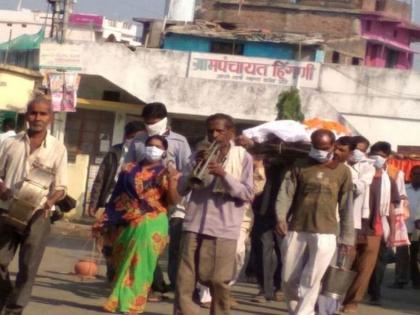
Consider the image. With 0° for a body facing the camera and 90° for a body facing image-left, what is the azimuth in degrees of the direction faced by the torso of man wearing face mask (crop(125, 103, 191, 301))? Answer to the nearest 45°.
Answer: approximately 0°

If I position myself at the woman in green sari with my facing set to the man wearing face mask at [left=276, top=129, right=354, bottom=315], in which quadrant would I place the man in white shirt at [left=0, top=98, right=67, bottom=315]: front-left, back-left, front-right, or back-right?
back-right

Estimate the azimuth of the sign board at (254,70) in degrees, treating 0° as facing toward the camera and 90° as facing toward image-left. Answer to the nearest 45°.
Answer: approximately 0°

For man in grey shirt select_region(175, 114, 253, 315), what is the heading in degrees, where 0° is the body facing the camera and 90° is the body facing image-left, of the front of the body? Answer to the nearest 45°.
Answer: approximately 45°

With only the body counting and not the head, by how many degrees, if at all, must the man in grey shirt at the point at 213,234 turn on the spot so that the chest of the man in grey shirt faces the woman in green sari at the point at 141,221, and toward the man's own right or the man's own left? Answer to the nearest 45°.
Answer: approximately 90° to the man's own right

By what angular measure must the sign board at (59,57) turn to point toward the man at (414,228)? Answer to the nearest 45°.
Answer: approximately 45° to its left

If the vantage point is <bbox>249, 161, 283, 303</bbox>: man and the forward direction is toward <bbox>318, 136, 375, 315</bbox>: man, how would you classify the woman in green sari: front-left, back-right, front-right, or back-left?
back-right

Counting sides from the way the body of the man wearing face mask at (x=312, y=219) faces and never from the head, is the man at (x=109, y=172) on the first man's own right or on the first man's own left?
on the first man's own right

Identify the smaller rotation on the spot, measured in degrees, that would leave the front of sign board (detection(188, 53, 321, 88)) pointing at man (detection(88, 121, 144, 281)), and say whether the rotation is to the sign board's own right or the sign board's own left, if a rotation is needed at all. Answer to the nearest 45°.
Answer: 0° — it already faces them
